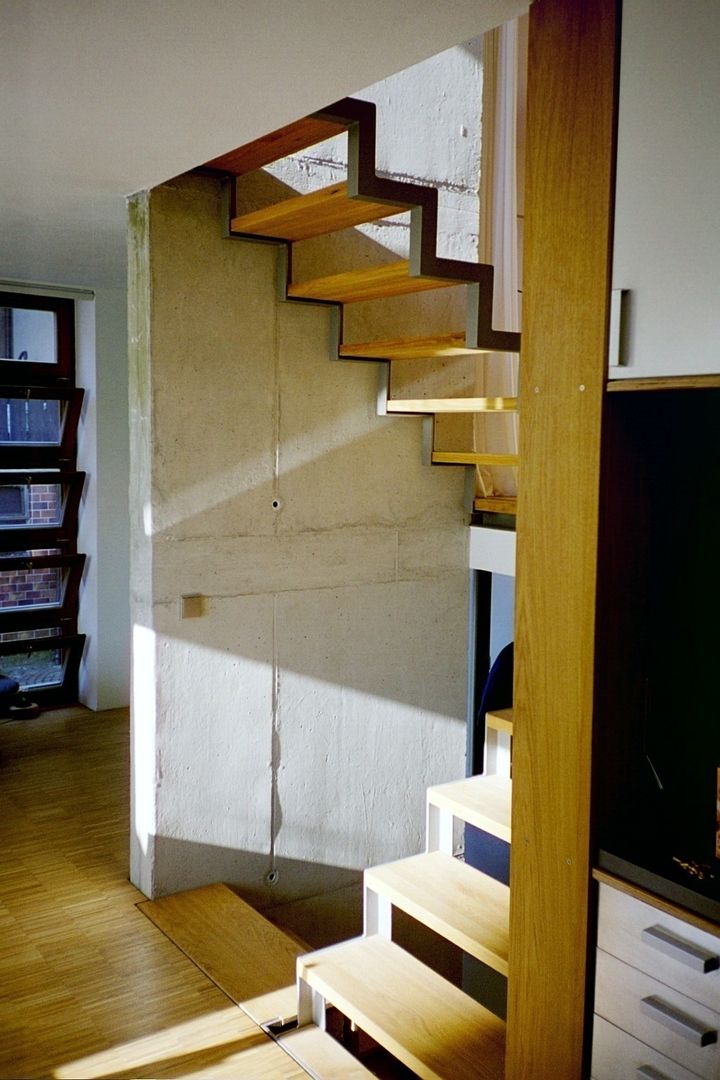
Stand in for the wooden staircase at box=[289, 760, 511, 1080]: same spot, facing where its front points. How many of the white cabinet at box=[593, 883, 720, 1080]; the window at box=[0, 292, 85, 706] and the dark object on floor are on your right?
2

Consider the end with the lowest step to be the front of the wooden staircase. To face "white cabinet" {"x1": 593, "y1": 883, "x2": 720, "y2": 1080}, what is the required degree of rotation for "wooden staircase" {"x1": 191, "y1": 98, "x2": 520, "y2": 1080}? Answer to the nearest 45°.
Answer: approximately 90° to its left

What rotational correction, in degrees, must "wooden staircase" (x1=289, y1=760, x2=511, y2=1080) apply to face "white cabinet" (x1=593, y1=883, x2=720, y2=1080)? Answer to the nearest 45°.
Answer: approximately 90° to its left

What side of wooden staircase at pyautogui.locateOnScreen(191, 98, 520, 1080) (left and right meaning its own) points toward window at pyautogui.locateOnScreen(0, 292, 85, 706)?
right

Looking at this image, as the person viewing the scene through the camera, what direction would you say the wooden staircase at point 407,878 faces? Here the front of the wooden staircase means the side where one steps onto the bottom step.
facing the viewer and to the left of the viewer

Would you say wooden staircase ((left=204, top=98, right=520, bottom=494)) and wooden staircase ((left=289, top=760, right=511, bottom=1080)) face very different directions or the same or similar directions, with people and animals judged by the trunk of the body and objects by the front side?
very different directions

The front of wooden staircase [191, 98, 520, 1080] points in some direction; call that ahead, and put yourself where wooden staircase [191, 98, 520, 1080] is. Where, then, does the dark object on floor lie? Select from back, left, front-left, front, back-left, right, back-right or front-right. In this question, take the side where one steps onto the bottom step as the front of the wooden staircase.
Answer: right

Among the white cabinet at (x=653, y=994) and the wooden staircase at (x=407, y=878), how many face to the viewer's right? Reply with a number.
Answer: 0

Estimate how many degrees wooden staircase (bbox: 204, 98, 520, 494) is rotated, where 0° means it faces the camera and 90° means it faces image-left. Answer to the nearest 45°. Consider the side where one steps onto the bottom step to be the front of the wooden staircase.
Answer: approximately 225°

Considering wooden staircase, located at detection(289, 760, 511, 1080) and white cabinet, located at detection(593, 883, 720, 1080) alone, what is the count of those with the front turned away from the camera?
0

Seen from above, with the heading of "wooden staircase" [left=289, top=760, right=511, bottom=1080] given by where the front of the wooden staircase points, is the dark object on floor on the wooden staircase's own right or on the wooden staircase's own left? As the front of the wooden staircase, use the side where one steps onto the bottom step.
on the wooden staircase's own right

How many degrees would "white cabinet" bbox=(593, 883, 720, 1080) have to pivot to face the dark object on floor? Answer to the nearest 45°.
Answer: approximately 90° to its right
